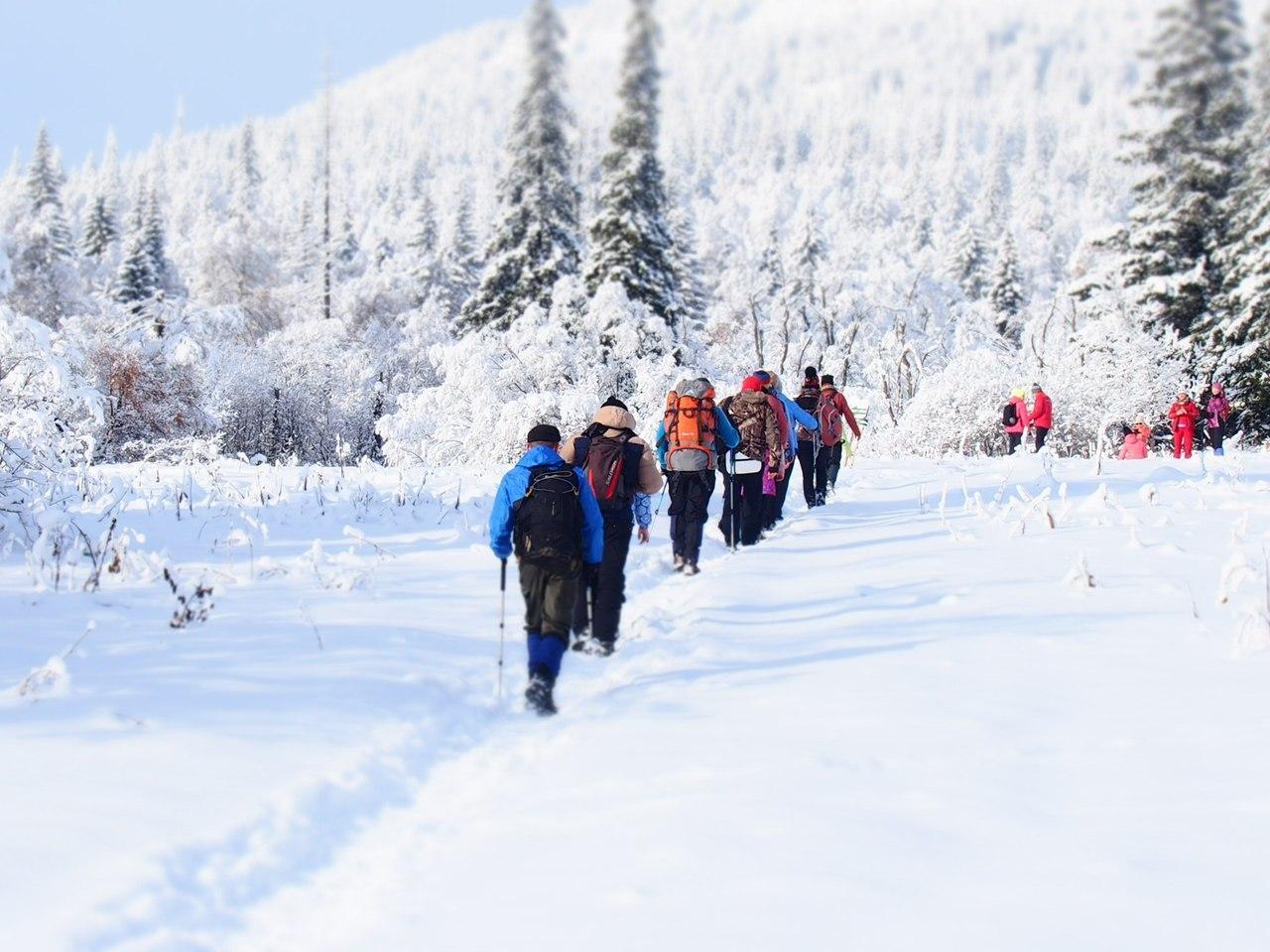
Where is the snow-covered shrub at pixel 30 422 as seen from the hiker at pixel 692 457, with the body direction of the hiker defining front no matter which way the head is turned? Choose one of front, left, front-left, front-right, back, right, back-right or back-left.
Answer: left

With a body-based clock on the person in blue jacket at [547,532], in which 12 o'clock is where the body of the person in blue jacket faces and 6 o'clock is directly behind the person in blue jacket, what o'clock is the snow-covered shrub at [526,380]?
The snow-covered shrub is roughly at 12 o'clock from the person in blue jacket.

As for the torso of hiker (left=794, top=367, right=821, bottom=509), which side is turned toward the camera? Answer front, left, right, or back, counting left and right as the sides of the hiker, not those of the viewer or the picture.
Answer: back

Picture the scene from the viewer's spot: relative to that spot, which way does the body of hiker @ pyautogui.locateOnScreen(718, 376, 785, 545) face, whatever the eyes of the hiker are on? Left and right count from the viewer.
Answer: facing away from the viewer

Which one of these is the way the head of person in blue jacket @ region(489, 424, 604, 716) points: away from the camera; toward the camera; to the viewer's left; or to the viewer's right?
away from the camera

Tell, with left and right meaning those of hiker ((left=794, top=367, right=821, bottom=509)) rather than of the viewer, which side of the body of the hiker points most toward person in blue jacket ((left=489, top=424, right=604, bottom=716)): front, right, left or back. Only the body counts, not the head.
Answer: back

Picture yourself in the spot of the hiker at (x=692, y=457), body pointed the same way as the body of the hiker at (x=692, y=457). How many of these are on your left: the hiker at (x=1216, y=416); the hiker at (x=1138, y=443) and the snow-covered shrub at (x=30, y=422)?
1

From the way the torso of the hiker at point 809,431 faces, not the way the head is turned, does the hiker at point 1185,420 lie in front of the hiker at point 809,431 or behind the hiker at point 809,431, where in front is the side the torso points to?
in front

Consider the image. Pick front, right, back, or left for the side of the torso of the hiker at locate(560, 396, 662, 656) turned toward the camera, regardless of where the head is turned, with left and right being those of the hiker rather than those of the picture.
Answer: back

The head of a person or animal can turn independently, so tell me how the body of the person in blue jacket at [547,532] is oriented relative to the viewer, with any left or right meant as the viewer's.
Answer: facing away from the viewer

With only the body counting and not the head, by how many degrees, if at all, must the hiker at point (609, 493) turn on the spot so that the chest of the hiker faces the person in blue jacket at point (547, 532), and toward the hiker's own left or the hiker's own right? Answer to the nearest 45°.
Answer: approximately 180°

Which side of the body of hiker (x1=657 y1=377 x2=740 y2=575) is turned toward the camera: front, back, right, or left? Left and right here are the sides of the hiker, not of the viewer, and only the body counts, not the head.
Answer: back

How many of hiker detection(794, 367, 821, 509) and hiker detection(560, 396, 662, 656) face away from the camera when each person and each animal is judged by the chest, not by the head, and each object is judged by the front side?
2

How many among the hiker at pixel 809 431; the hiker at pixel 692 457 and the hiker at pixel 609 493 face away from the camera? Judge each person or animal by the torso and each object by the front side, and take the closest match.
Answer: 3
